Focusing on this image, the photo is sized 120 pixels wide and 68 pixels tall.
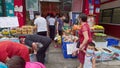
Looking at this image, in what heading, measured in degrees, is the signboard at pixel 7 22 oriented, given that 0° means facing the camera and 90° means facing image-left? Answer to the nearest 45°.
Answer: approximately 0°

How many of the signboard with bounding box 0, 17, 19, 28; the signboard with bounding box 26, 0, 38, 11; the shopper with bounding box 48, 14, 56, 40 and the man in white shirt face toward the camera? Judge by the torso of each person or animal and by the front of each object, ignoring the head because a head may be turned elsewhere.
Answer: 2

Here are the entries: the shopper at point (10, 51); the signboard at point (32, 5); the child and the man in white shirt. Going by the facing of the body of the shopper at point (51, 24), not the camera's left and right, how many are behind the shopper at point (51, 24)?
3

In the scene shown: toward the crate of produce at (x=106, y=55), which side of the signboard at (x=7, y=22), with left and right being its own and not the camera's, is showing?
front

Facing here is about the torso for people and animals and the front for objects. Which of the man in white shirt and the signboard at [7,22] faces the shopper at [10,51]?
the signboard

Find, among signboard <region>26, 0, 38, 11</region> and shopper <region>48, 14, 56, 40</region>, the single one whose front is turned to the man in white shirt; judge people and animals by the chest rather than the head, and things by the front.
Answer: the signboard

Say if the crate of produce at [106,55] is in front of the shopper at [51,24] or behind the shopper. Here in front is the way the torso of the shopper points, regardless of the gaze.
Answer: behind

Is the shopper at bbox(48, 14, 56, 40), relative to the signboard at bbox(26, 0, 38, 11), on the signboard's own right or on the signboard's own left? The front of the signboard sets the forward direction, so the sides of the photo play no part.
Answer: on the signboard's own left

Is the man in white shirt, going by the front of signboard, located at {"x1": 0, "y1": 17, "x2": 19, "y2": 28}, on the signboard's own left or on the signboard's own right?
on the signboard's own left

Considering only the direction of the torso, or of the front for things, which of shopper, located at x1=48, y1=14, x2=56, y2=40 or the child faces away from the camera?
the shopper

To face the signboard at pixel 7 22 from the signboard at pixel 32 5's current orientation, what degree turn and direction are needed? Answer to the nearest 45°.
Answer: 0° — it already faces it
